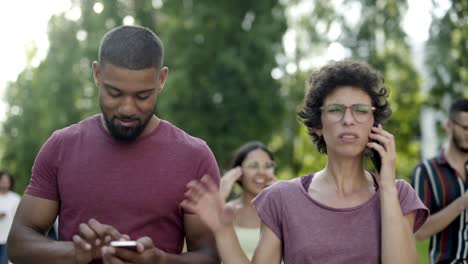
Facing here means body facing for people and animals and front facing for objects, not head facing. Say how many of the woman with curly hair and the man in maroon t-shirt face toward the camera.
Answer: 2

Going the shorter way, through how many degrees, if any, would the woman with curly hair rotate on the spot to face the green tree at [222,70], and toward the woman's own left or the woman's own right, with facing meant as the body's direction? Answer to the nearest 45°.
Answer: approximately 180°

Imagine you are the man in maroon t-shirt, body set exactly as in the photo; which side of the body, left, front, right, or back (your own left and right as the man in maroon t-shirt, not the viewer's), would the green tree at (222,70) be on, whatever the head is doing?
back

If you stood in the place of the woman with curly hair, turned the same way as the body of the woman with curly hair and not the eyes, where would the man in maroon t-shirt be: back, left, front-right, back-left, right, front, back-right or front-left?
right

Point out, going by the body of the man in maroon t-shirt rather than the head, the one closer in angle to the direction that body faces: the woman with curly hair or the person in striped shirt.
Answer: the woman with curly hair

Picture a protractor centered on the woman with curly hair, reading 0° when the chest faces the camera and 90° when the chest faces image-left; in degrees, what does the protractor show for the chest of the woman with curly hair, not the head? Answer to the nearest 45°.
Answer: approximately 0°

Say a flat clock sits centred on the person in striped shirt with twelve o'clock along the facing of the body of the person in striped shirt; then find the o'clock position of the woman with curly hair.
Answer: The woman with curly hair is roughly at 2 o'clock from the person in striped shirt.

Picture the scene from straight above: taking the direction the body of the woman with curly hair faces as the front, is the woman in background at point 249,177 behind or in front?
behind

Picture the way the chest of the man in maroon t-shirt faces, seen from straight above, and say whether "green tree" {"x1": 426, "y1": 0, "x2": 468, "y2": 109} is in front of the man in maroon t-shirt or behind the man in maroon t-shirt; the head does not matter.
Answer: behind
